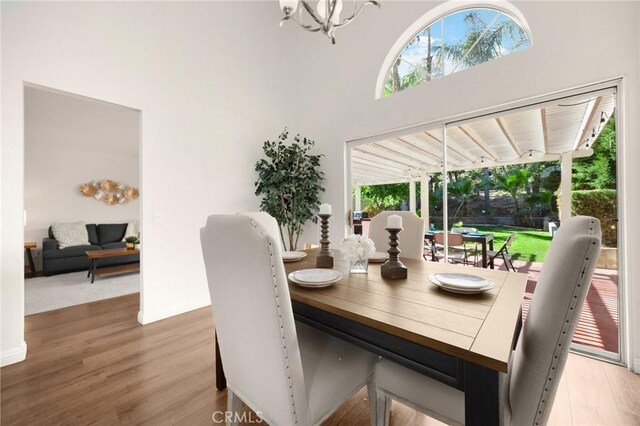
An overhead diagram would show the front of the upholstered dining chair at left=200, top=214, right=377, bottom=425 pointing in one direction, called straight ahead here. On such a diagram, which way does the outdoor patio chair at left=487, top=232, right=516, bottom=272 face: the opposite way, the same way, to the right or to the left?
to the left

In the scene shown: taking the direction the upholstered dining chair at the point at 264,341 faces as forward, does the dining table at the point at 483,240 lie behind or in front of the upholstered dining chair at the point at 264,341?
in front

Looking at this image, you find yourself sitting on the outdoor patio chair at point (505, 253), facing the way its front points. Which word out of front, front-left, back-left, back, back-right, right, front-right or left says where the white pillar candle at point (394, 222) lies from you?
left

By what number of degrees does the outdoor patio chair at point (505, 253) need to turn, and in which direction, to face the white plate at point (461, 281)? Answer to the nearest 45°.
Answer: approximately 90° to its left

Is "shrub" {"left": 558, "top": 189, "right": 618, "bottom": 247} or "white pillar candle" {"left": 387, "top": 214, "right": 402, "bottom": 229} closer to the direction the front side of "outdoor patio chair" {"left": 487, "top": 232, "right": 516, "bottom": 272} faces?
the white pillar candle

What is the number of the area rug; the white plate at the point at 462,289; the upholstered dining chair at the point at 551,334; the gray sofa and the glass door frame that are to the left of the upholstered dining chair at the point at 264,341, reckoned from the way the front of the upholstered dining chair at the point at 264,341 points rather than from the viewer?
2

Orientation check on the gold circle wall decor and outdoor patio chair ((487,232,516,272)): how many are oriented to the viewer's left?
1

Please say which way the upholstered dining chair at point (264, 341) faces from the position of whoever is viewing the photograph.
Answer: facing away from the viewer and to the right of the viewer

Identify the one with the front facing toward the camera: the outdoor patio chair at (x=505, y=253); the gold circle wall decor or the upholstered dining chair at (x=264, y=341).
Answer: the gold circle wall decor

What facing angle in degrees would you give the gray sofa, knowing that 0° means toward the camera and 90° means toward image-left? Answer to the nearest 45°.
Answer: approximately 315°

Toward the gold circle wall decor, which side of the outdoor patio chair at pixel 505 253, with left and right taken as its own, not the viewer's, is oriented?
front

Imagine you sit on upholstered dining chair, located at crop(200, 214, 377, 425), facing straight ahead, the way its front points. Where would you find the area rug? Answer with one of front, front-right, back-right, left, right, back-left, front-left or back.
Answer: left

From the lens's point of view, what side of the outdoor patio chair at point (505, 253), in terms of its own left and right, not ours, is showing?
left

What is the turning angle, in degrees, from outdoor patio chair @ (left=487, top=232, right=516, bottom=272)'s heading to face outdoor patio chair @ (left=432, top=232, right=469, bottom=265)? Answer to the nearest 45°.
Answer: approximately 45° to its left

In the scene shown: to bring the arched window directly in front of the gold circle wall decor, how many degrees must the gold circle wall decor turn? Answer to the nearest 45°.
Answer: approximately 45° to its left
